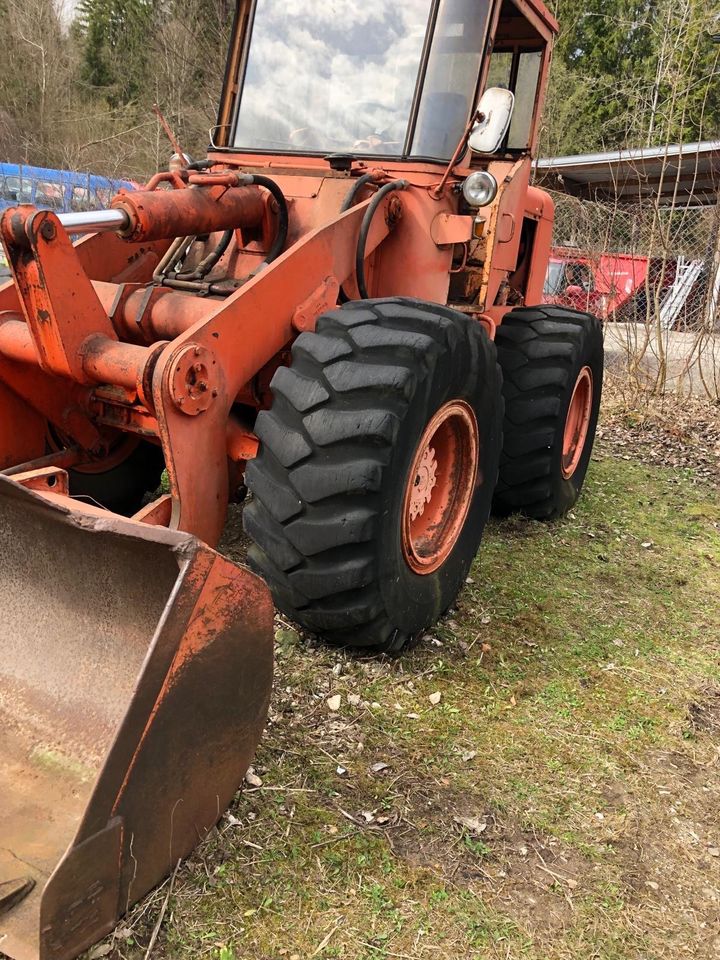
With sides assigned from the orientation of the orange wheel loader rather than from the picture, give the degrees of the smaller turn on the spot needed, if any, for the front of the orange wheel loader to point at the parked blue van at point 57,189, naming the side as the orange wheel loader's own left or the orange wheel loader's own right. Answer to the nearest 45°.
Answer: approximately 135° to the orange wheel loader's own right

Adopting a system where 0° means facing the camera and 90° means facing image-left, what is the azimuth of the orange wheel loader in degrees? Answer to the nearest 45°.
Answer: approximately 45°

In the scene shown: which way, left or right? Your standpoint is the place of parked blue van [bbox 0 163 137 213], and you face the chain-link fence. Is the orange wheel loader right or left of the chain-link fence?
right

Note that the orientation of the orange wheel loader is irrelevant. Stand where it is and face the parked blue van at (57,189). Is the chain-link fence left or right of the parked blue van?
right

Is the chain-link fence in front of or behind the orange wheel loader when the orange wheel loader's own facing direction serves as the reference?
behind
